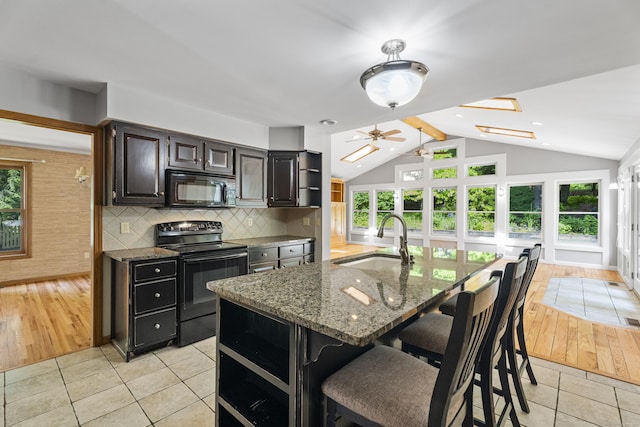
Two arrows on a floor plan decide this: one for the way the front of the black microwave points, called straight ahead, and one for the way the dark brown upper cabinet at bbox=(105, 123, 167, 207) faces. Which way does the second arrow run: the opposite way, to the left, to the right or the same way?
the same way

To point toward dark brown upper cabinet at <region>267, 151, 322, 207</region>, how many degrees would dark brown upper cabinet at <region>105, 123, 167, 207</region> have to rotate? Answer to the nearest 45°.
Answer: approximately 45° to its left

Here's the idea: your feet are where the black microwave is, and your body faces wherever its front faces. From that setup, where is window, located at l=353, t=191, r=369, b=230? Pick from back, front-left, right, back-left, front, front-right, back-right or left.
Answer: left

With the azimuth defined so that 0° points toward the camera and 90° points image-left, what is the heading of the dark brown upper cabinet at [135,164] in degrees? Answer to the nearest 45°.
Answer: approximately 315°

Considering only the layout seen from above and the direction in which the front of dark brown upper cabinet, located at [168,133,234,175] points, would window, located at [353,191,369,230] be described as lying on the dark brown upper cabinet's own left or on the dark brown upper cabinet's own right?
on the dark brown upper cabinet's own left

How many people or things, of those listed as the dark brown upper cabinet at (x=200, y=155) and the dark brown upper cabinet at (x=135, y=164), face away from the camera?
0

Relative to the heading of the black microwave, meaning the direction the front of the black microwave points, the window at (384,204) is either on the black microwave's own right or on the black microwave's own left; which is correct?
on the black microwave's own left

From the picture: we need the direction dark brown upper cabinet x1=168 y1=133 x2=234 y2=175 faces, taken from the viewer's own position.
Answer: facing the viewer and to the right of the viewer

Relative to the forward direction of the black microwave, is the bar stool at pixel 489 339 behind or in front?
in front

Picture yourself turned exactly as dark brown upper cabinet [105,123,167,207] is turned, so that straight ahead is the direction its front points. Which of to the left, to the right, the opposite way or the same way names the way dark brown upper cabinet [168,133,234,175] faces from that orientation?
the same way

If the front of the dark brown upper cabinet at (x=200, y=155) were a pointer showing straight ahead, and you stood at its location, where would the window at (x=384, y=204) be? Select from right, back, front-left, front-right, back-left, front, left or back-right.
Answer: left
